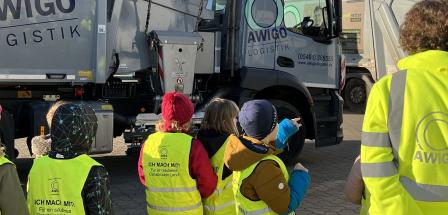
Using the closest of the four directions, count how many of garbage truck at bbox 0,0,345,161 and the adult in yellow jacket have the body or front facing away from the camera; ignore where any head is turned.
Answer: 1

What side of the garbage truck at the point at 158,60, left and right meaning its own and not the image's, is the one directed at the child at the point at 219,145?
right

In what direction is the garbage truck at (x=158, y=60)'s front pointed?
to the viewer's right

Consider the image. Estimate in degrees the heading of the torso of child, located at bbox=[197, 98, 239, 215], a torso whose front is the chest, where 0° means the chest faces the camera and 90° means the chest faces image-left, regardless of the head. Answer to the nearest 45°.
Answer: approximately 225°

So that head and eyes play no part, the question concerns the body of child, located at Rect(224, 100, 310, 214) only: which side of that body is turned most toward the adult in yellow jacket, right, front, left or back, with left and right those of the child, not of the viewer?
right

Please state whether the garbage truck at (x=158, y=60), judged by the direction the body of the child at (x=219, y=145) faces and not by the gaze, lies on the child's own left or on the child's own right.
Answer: on the child's own left

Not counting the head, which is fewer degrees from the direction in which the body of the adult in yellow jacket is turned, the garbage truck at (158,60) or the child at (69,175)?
the garbage truck

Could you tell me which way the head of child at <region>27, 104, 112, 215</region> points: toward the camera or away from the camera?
away from the camera

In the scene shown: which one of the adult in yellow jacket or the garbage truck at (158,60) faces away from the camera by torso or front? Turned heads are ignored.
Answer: the adult in yellow jacket

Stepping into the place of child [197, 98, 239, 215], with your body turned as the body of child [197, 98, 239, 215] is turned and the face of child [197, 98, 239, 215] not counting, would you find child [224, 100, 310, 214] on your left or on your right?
on your right

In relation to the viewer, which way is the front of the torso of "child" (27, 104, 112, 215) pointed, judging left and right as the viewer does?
facing away from the viewer and to the right of the viewer

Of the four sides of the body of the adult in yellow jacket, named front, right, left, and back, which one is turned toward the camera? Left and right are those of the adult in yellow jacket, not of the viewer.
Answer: back

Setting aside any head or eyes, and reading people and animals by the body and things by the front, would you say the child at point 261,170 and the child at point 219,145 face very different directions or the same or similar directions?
same or similar directions

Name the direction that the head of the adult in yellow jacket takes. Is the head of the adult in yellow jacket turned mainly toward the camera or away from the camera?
away from the camera

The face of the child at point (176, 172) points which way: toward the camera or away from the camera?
away from the camera

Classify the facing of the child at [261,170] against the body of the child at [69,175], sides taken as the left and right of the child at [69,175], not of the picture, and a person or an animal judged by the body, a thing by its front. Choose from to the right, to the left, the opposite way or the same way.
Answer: the same way
